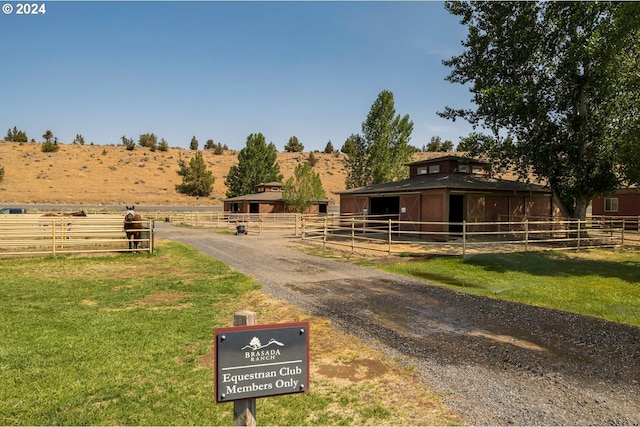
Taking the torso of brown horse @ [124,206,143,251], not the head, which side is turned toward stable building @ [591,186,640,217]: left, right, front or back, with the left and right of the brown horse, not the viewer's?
left

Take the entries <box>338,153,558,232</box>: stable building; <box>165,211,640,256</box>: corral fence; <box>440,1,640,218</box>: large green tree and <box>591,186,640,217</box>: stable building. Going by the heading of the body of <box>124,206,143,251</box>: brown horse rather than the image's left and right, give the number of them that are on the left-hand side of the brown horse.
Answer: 4

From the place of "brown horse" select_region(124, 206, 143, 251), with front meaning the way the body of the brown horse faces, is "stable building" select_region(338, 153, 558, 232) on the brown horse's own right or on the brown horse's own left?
on the brown horse's own left

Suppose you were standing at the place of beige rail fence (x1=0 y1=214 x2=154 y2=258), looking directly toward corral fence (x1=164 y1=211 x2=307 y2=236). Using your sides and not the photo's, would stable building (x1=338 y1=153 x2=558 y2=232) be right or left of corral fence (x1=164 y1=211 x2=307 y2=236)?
right

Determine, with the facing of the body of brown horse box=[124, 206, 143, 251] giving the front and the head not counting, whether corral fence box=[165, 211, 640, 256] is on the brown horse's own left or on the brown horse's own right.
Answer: on the brown horse's own left

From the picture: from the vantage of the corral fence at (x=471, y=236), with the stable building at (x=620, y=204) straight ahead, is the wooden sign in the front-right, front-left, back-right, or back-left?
back-right

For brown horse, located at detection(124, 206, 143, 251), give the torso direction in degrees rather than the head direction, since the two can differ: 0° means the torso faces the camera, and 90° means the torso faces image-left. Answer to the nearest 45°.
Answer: approximately 0°

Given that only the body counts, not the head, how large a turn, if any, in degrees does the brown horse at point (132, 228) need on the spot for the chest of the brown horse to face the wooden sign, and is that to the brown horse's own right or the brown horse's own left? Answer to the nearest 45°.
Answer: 0° — it already faces it
